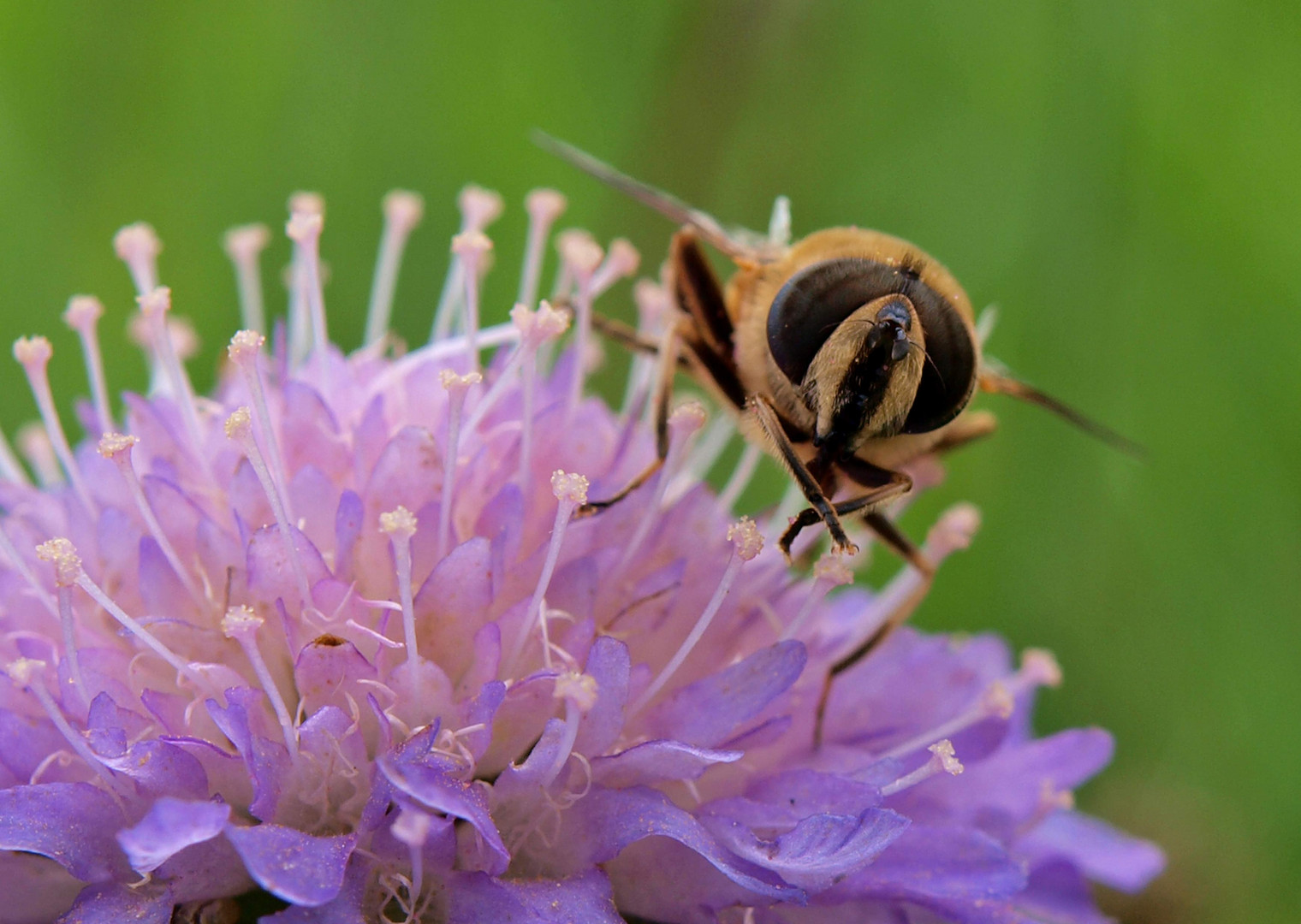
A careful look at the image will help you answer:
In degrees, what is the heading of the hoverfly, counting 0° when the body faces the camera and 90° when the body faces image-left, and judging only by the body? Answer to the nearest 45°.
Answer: approximately 0°
